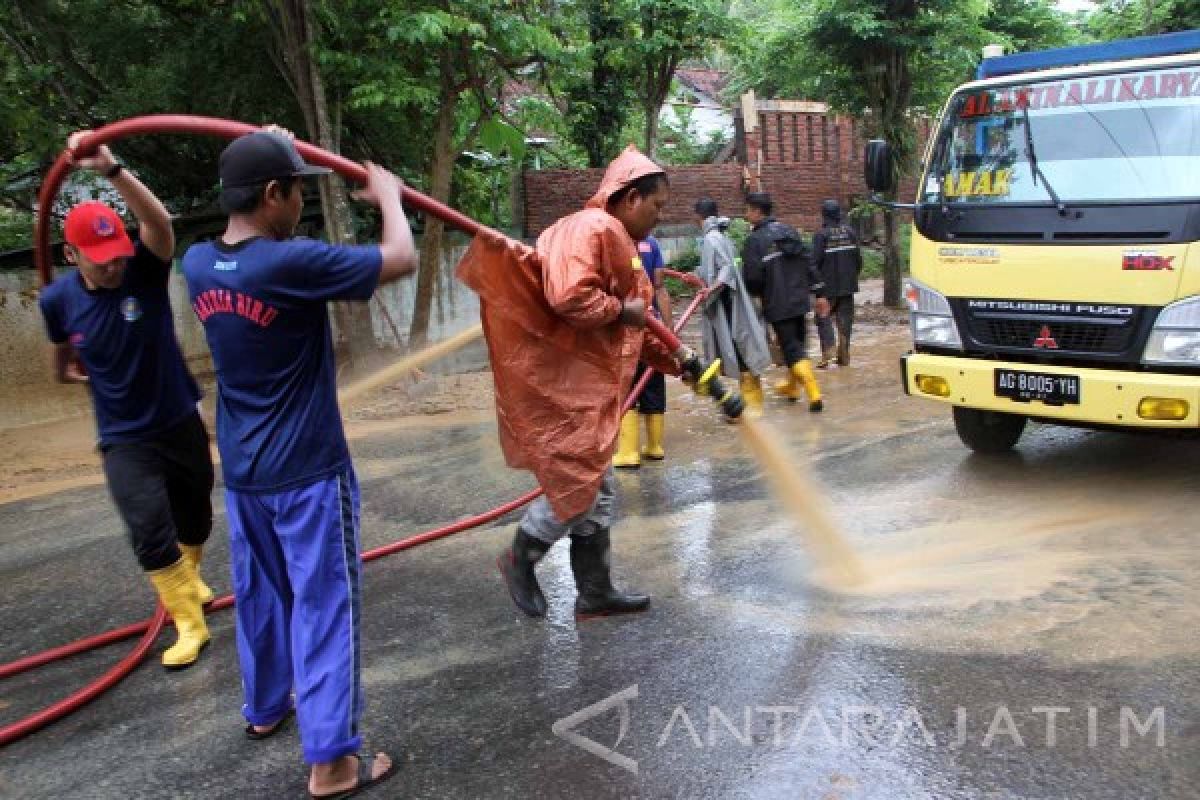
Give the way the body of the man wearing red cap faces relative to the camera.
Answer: toward the camera

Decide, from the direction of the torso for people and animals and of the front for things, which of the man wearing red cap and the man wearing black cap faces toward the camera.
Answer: the man wearing red cap

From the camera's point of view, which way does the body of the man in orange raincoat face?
to the viewer's right

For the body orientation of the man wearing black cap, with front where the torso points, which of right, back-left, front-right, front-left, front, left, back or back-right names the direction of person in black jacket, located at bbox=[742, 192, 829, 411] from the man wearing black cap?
front

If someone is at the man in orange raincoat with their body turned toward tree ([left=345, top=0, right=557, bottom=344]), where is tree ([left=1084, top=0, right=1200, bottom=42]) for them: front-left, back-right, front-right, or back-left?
front-right

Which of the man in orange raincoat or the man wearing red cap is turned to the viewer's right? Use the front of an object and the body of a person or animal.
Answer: the man in orange raincoat

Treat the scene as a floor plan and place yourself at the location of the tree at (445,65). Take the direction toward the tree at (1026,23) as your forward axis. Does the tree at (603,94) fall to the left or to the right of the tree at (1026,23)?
left

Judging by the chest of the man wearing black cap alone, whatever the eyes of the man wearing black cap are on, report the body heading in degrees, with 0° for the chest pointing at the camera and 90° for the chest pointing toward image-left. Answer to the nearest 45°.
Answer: approximately 225°

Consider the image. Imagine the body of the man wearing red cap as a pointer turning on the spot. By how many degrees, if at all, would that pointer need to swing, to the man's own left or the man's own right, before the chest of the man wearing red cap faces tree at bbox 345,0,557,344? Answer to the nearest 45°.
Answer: approximately 135° to the man's own left

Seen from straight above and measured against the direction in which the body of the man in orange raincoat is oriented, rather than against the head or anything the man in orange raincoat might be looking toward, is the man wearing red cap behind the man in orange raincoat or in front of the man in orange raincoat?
behind

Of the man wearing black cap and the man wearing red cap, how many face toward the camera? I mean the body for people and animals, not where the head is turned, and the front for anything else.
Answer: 1

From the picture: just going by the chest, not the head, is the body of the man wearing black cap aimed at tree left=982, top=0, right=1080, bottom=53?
yes

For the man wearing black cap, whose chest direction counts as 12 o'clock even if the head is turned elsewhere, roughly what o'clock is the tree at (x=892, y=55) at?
The tree is roughly at 12 o'clock from the man wearing black cap.

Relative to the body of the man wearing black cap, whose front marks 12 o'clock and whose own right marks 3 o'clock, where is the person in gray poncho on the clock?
The person in gray poncho is roughly at 12 o'clock from the man wearing black cap.

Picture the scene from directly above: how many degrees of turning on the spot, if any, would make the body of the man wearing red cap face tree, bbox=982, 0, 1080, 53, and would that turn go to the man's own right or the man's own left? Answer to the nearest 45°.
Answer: approximately 135° to the man's own left

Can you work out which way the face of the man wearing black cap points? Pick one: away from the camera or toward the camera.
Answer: away from the camera
